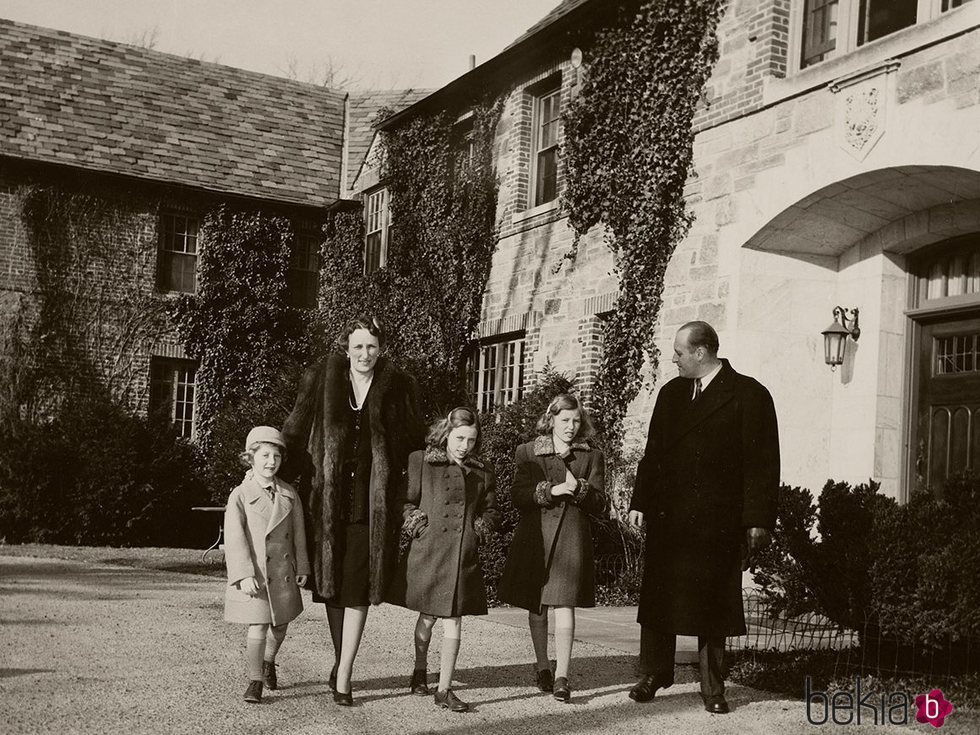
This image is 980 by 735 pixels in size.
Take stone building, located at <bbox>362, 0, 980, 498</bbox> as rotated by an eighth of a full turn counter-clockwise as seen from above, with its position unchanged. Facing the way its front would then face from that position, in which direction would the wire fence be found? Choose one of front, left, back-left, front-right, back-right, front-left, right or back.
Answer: front

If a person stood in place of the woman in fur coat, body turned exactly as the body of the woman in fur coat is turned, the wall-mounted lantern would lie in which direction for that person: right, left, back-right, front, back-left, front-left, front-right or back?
back-left

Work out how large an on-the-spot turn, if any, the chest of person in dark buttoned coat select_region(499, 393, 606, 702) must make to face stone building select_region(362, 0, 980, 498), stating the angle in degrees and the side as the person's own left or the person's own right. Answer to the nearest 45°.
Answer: approximately 135° to the person's own left

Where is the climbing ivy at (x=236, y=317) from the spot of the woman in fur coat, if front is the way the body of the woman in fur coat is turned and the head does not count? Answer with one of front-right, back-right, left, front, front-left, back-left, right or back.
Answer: back

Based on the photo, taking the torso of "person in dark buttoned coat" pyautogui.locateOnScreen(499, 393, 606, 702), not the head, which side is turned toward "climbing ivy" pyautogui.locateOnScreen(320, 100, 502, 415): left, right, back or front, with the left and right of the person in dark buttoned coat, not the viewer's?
back

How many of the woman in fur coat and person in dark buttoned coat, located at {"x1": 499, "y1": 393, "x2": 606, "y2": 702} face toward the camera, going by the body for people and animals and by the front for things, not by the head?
2

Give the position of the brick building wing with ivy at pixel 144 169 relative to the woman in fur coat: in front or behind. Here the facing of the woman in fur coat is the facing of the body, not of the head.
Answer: behind

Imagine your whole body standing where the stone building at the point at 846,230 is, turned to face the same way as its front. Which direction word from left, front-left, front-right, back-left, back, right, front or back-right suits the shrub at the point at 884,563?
front-left

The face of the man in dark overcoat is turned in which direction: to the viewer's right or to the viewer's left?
to the viewer's left

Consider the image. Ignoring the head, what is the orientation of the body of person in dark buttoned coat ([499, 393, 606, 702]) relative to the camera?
toward the camera

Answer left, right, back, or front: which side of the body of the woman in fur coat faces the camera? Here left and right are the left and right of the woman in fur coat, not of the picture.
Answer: front

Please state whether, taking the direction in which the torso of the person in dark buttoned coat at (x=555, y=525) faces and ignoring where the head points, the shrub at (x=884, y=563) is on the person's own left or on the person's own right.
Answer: on the person's own left

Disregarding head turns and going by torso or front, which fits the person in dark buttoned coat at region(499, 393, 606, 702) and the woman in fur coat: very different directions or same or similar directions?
same or similar directions

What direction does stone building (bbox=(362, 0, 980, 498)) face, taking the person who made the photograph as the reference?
facing the viewer and to the left of the viewer

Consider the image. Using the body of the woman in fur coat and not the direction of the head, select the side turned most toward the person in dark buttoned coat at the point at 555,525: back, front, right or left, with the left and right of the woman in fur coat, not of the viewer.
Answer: left

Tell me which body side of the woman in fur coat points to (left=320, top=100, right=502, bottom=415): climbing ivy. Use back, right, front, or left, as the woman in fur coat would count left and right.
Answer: back
